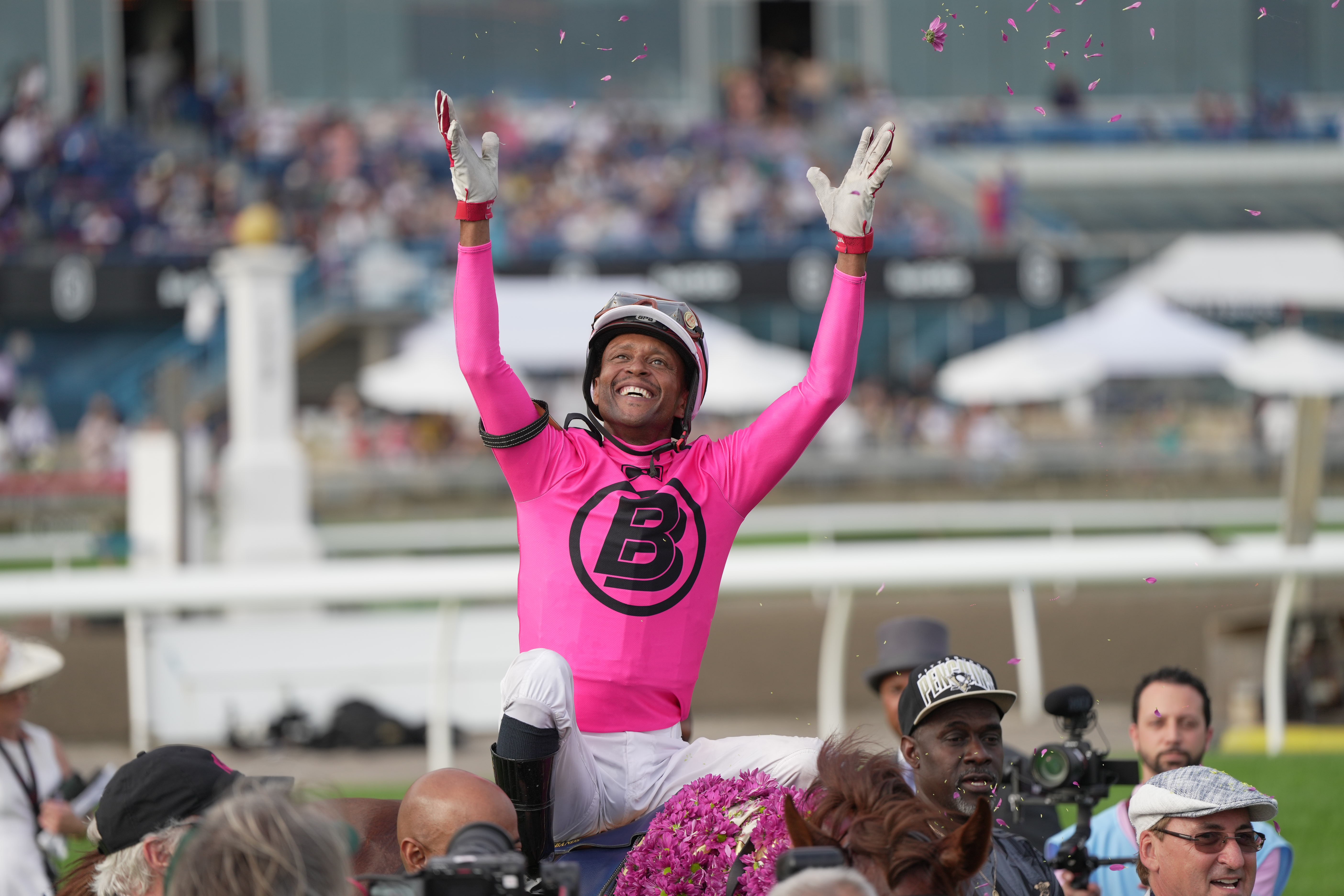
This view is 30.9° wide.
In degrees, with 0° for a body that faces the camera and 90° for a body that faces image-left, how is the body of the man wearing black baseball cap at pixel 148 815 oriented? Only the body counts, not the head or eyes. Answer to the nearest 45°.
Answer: approximately 225°

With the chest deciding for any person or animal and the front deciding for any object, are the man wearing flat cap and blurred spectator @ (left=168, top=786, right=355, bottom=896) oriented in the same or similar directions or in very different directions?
very different directions

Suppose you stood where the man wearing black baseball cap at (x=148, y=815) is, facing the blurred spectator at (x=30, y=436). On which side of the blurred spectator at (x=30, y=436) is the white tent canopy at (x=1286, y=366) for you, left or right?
right

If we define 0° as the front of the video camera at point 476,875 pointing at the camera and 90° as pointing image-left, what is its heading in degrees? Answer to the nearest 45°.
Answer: approximately 180°

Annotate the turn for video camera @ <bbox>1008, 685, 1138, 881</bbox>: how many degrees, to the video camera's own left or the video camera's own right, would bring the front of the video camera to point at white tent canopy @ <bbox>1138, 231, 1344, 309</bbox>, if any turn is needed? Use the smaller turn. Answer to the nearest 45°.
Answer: approximately 135° to the video camera's own right

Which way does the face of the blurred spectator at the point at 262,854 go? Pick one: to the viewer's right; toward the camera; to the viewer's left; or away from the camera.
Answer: away from the camera

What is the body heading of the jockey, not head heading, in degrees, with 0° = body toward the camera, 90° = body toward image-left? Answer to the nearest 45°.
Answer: approximately 0°

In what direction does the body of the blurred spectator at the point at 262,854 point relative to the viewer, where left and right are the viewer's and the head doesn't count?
facing away from the viewer

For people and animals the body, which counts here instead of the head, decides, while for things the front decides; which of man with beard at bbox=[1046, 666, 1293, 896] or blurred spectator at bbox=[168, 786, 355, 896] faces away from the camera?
the blurred spectator
